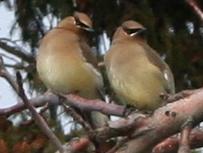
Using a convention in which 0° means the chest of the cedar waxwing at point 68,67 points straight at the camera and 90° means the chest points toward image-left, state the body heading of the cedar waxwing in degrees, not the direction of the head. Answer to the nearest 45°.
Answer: approximately 45°

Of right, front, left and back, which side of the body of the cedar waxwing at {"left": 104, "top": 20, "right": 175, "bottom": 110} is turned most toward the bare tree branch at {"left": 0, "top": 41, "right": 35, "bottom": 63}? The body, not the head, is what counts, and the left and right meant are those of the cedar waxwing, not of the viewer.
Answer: right

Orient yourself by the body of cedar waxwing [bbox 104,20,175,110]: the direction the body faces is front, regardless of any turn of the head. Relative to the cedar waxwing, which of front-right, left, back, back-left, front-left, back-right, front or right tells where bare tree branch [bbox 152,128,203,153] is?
front-left

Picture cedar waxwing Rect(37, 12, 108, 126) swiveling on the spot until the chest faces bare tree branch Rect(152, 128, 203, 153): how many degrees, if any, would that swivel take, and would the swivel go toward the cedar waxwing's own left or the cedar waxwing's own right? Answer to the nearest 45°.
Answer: approximately 45° to the cedar waxwing's own left

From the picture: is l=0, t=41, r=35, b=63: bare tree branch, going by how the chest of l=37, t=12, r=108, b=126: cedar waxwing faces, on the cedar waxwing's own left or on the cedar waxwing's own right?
on the cedar waxwing's own right

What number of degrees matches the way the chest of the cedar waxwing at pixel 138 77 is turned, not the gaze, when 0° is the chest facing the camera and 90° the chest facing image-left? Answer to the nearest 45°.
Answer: approximately 45°

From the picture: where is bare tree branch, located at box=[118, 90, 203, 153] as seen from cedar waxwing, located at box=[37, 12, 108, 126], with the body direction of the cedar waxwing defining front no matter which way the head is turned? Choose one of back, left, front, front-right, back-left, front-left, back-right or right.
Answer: front-left

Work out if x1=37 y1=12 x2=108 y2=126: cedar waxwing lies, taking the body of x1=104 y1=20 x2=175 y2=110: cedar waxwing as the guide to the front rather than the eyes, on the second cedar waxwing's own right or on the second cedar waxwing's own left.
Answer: on the second cedar waxwing's own right
